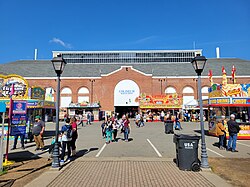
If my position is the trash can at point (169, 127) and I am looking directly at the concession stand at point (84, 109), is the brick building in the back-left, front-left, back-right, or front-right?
front-right

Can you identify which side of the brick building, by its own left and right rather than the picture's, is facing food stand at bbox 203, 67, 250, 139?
front

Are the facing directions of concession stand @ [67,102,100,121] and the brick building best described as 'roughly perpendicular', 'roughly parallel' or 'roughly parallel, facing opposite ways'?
roughly parallel

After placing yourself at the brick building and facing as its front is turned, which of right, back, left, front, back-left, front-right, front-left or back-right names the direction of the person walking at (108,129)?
front

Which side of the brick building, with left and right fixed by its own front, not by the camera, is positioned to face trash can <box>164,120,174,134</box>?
front

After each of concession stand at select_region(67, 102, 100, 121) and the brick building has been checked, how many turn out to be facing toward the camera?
2

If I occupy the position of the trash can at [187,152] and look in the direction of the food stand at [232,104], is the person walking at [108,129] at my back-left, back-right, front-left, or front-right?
front-left

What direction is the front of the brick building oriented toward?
toward the camera

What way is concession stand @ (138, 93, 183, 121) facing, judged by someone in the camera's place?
facing the viewer

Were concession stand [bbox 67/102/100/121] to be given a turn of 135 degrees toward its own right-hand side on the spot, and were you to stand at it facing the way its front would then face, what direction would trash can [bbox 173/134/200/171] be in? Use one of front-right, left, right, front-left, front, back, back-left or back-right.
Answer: back-left

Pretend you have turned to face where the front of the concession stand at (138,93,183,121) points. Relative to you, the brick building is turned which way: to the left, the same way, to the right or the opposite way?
the same way

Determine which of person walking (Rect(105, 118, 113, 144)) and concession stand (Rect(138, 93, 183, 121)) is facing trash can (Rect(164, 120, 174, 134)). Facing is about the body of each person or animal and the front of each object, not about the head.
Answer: the concession stand
